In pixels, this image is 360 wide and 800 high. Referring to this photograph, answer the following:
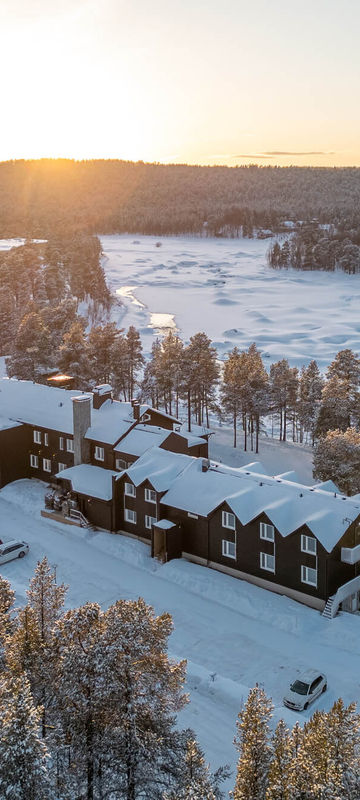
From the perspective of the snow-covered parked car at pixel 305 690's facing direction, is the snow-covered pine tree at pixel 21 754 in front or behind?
in front

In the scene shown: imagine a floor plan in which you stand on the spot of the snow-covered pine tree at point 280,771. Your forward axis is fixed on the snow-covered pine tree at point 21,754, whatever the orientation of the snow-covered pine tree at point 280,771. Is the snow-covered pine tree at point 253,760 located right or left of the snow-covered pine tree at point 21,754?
right

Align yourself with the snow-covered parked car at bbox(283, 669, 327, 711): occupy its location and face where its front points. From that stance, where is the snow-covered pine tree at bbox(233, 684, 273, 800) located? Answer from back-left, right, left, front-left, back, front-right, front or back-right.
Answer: front-left
